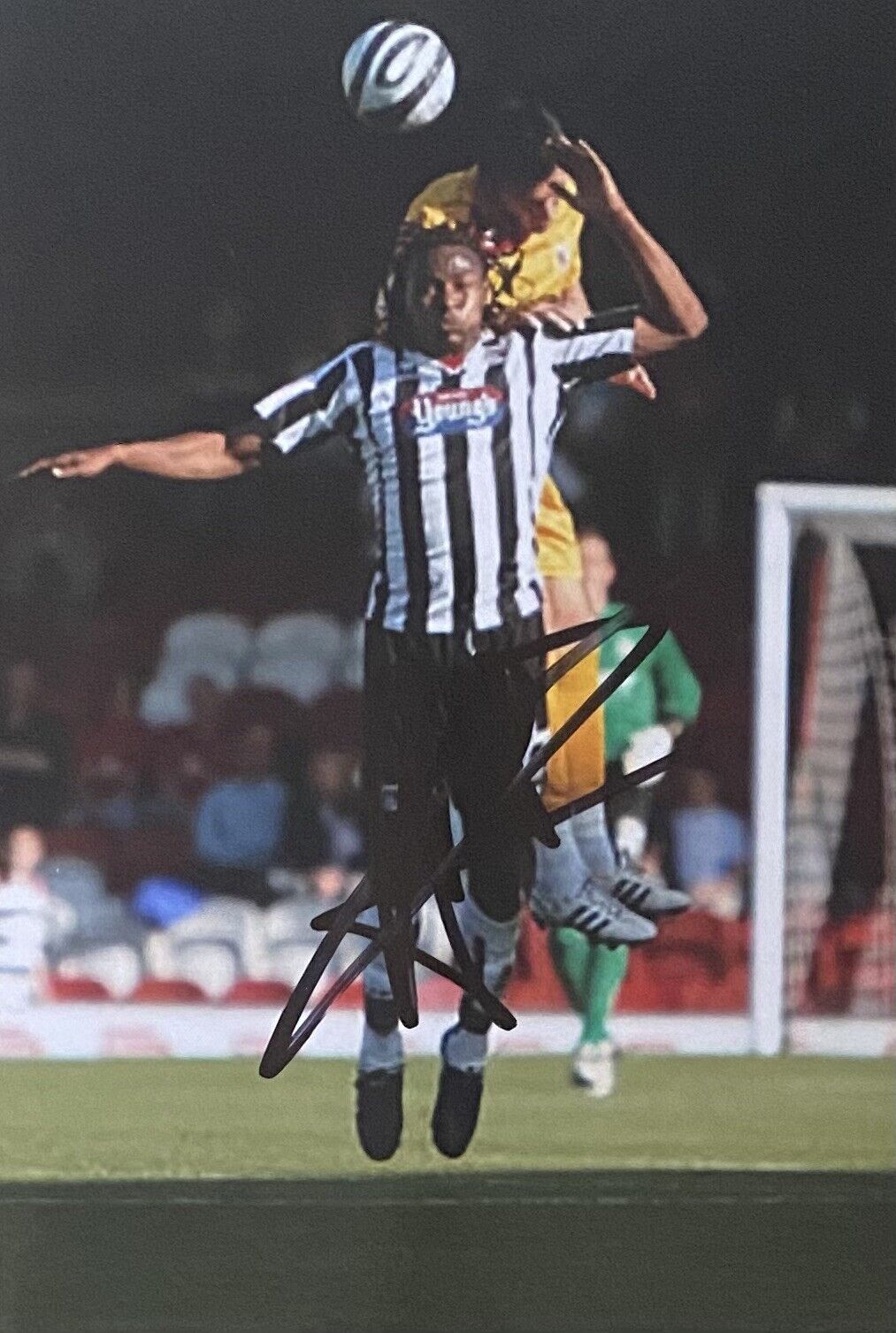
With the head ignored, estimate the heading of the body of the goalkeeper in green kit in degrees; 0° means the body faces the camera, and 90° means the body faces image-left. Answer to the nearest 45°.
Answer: approximately 45°

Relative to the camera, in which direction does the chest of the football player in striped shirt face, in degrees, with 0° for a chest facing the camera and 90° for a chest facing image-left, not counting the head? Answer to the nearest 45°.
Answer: approximately 0°

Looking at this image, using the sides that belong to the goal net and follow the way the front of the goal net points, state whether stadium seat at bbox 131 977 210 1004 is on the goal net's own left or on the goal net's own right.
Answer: on the goal net's own right

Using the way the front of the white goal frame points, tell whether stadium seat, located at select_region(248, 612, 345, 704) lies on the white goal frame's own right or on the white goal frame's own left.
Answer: on the white goal frame's own right
